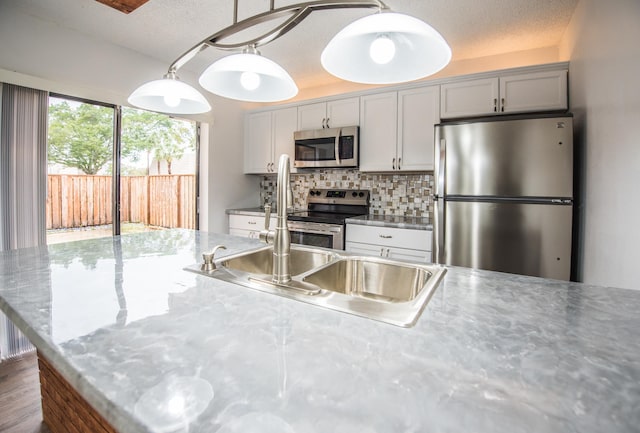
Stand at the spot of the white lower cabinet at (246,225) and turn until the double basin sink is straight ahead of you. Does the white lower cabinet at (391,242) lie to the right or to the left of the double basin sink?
left

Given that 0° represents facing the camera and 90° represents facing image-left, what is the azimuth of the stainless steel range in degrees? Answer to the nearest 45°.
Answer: approximately 45°

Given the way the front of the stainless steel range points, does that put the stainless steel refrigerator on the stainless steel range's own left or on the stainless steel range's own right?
on the stainless steel range's own left
